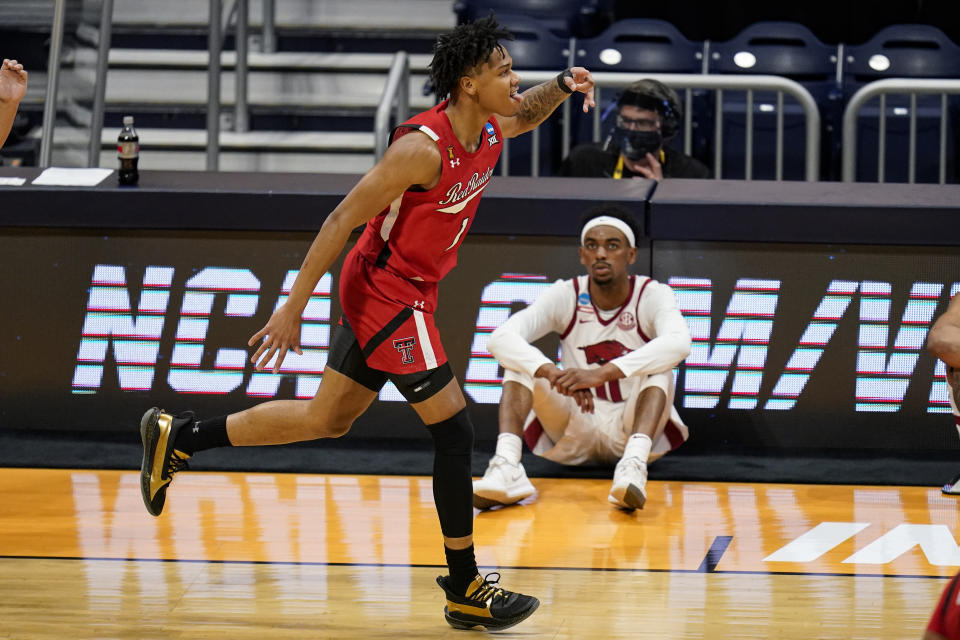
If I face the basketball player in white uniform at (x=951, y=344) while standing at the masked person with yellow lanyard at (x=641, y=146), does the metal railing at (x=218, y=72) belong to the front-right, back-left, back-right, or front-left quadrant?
back-right

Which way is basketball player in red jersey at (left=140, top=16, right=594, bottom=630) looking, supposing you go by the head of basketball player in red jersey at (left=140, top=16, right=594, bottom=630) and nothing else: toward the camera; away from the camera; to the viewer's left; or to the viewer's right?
to the viewer's right

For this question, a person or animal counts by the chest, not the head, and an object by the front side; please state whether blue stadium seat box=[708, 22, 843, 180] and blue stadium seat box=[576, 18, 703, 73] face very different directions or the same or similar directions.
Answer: same or similar directions

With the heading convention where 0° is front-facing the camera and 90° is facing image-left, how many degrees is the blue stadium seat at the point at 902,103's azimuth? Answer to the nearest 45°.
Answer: approximately 0°

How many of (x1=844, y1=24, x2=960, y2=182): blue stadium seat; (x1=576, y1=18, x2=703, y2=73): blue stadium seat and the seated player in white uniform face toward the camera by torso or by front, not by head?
3

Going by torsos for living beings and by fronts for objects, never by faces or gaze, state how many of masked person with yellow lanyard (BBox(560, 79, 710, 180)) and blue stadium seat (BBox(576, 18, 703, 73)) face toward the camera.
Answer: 2

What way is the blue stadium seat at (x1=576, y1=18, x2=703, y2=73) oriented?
toward the camera

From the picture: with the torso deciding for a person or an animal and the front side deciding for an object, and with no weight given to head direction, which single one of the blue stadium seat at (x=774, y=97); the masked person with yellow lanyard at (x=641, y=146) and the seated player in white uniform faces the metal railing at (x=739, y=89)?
the blue stadium seat

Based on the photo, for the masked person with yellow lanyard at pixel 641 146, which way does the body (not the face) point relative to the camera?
toward the camera

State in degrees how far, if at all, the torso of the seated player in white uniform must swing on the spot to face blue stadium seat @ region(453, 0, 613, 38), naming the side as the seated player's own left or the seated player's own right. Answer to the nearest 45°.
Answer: approximately 180°

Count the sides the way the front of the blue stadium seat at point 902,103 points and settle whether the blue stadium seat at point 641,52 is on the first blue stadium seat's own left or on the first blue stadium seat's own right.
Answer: on the first blue stadium seat's own right

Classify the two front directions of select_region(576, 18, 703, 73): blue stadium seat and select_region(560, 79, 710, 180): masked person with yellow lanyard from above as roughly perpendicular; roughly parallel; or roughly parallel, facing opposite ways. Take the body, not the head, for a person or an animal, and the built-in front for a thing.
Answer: roughly parallel

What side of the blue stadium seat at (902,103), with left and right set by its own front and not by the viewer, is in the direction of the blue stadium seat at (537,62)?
right

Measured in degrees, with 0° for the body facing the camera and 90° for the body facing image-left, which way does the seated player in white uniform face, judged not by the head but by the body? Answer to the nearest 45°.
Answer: approximately 0°

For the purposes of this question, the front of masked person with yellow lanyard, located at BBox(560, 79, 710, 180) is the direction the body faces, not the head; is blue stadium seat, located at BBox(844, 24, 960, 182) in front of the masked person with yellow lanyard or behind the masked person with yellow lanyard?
behind

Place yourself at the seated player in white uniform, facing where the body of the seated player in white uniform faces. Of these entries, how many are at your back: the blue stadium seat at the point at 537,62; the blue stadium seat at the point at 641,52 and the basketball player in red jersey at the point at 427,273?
2

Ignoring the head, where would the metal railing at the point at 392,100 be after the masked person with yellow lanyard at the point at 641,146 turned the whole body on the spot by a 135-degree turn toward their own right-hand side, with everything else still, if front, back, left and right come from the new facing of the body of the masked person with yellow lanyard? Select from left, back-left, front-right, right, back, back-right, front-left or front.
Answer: front
